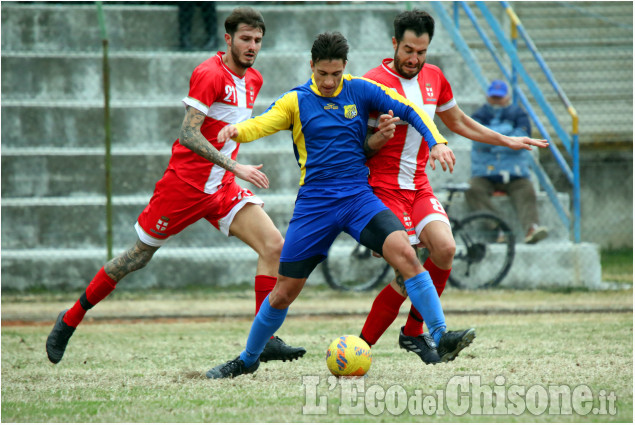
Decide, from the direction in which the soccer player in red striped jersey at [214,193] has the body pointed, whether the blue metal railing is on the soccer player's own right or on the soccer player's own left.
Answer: on the soccer player's own left

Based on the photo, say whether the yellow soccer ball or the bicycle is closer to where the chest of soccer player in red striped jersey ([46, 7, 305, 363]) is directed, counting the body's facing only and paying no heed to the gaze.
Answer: the yellow soccer ball

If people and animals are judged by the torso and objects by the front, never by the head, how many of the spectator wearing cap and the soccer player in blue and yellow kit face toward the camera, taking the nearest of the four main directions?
2

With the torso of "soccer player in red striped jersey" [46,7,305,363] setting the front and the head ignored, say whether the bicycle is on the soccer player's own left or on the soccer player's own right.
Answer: on the soccer player's own left

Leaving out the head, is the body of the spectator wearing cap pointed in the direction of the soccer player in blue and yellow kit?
yes

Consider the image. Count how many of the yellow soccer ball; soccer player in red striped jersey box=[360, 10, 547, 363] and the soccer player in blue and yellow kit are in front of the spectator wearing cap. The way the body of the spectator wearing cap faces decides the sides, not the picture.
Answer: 3

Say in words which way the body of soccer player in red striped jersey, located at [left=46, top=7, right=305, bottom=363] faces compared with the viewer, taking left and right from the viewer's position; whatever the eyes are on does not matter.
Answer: facing the viewer and to the right of the viewer

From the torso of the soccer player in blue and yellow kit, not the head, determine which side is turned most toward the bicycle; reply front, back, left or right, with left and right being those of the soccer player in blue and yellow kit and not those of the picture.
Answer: back

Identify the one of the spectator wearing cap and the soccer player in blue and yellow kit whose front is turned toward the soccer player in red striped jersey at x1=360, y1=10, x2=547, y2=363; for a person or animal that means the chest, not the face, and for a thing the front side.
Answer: the spectator wearing cap

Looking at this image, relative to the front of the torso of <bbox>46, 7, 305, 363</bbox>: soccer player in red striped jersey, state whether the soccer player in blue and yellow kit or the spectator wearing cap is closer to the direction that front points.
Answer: the soccer player in blue and yellow kit

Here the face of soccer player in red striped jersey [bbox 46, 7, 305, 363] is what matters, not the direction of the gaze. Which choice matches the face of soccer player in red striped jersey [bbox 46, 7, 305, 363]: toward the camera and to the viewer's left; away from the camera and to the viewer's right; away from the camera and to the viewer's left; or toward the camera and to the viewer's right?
toward the camera and to the viewer's right

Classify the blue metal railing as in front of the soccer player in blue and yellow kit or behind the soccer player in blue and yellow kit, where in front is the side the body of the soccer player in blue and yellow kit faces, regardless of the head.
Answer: behind

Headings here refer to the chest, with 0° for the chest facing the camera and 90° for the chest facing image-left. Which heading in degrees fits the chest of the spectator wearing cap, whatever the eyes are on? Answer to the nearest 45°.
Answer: approximately 0°

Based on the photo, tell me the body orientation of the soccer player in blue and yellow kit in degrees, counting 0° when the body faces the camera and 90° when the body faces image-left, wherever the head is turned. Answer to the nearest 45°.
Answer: approximately 0°
